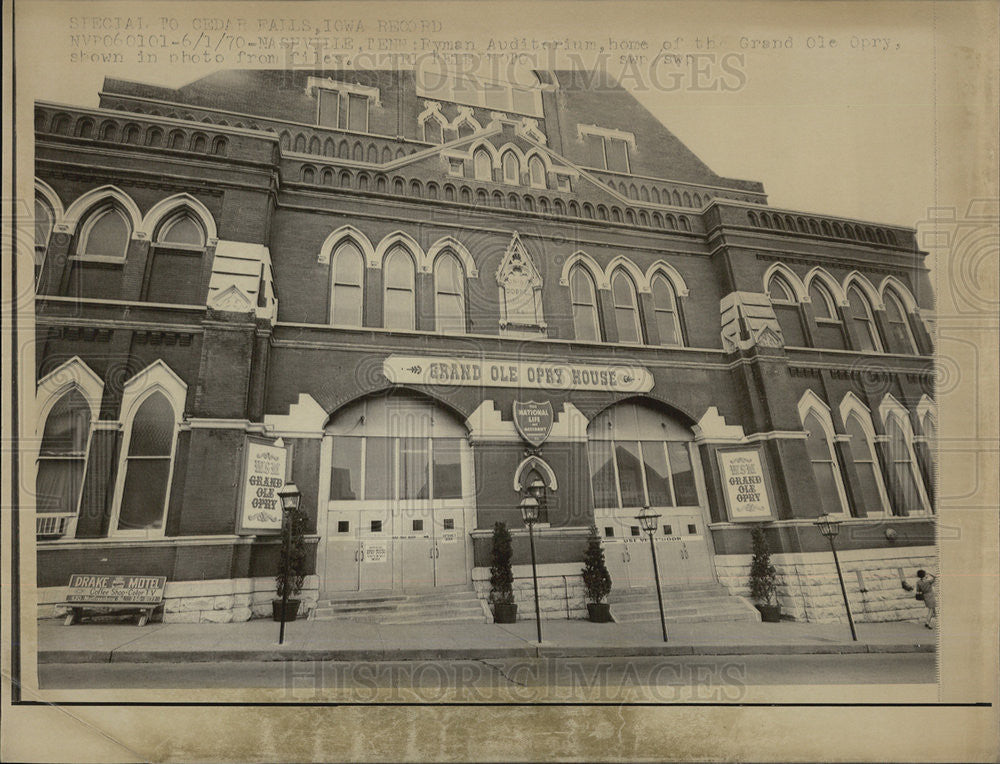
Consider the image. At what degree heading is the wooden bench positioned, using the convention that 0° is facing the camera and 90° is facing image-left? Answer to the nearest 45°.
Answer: approximately 0°

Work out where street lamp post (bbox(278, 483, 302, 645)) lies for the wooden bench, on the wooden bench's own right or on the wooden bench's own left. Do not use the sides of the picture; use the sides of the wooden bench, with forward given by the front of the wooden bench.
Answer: on the wooden bench's own left

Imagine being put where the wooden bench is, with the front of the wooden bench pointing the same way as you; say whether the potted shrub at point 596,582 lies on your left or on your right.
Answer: on your left

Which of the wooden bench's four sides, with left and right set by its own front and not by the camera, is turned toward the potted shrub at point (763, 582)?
left

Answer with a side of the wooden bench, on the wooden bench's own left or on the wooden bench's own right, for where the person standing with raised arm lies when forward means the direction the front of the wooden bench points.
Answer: on the wooden bench's own left

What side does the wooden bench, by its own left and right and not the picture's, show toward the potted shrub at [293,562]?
left
